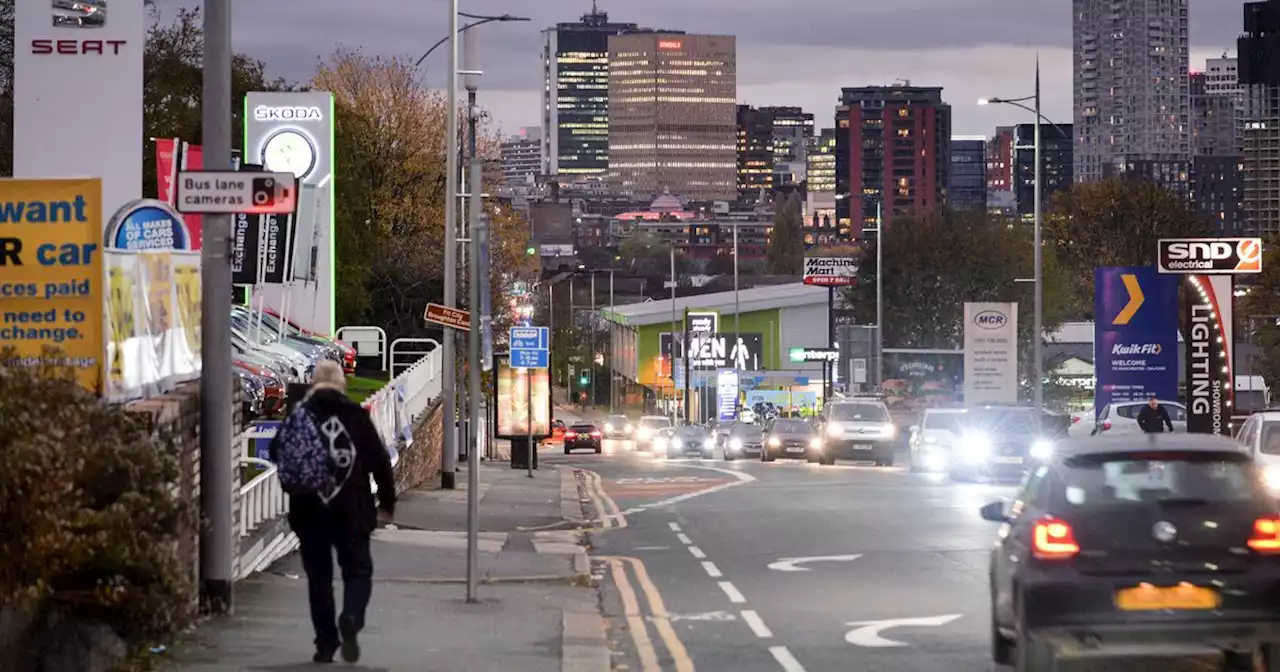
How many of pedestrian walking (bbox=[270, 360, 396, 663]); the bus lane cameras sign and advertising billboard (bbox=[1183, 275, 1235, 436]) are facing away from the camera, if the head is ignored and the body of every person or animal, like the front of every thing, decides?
1

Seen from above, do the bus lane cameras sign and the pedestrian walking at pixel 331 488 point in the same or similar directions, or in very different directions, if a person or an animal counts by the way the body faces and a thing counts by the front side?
very different directions

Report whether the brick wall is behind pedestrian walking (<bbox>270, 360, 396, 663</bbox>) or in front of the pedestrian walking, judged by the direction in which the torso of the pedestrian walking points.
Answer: in front

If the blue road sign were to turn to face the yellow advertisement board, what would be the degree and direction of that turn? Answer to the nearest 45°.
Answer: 0° — it already faces it

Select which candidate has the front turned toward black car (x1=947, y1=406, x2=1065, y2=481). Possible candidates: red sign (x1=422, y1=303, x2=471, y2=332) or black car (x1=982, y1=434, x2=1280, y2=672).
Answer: black car (x1=982, y1=434, x2=1280, y2=672)

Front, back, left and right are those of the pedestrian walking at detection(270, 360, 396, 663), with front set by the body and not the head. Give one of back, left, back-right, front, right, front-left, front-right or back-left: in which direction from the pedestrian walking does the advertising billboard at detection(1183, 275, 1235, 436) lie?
front-right

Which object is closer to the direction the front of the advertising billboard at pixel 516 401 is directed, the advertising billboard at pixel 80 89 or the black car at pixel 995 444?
the advertising billboard

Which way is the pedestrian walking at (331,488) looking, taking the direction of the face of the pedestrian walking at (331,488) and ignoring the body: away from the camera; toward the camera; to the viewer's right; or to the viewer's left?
away from the camera

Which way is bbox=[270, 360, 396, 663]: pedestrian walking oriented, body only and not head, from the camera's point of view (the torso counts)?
away from the camera
